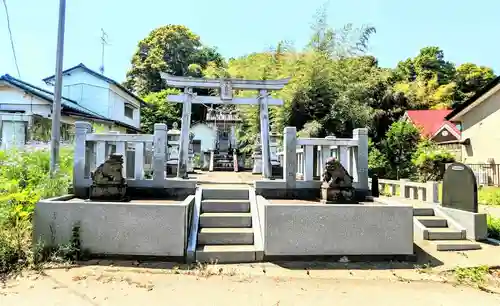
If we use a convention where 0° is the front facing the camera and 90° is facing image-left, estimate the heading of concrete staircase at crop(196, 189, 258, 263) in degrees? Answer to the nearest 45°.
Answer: approximately 0°

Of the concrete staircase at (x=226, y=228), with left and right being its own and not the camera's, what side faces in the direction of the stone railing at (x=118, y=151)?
right

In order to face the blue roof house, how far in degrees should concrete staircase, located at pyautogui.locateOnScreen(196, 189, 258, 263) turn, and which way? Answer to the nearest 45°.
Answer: approximately 135° to its right

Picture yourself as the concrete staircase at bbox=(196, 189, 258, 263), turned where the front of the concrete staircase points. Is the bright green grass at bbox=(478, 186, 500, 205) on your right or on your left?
on your left

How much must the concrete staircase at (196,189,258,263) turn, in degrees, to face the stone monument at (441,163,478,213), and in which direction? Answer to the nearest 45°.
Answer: approximately 90° to its left

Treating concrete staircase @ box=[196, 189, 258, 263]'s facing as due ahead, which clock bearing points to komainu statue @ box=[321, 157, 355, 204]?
The komainu statue is roughly at 9 o'clock from the concrete staircase.

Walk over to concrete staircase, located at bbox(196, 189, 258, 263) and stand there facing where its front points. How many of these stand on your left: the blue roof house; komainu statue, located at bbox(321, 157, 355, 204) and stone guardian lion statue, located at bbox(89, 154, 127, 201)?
1

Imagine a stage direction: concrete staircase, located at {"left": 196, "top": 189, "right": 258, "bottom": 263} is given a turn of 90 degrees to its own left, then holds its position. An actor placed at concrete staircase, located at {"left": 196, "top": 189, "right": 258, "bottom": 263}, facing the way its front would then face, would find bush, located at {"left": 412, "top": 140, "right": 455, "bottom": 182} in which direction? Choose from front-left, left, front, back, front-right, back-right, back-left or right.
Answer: front-left

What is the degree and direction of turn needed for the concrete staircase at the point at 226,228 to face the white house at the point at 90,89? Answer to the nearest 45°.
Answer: approximately 135° to its right

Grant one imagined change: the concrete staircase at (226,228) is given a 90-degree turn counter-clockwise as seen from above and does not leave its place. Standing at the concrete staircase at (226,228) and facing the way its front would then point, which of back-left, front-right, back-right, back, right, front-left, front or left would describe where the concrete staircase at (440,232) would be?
front

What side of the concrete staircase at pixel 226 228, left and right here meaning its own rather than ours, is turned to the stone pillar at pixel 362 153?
left
